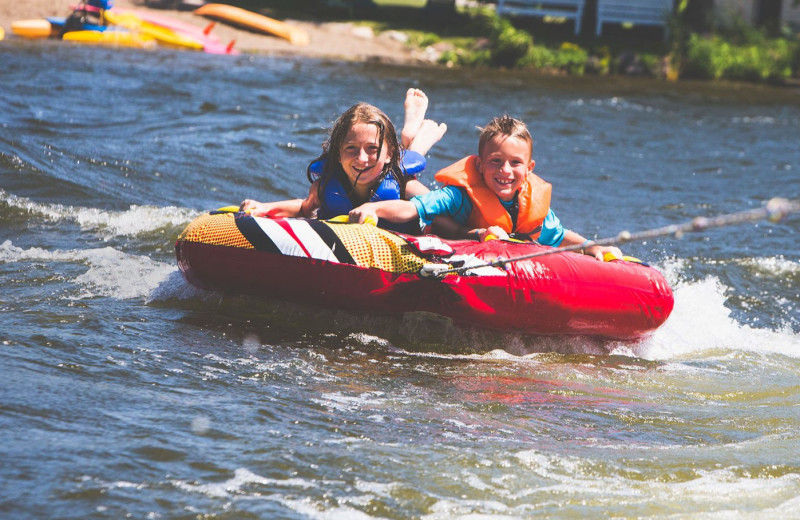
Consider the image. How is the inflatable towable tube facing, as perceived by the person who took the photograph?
facing the viewer

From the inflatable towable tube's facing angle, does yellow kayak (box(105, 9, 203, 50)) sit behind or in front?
behind

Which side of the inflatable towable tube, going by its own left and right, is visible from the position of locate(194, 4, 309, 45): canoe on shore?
back

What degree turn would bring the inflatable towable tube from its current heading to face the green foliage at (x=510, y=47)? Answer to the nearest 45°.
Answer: approximately 180°

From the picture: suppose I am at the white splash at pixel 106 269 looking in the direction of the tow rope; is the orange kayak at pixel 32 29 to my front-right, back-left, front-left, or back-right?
back-left

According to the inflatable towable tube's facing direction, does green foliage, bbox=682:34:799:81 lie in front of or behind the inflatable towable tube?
behind

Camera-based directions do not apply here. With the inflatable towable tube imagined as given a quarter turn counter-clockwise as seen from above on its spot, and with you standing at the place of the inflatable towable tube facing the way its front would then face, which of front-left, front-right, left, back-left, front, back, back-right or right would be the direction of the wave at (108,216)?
back-left
